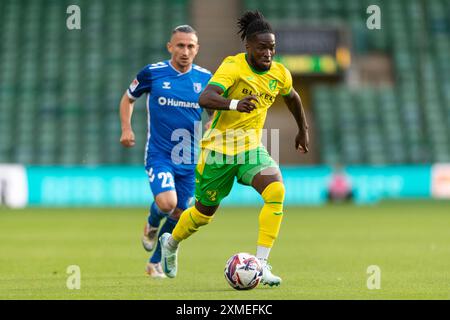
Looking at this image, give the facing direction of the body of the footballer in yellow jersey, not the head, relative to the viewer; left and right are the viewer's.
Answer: facing the viewer and to the right of the viewer

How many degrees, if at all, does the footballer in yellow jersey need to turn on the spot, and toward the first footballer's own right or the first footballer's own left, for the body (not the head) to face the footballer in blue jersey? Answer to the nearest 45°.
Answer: approximately 180°
